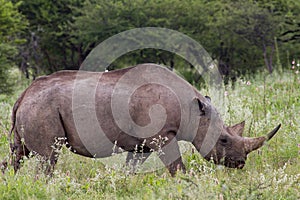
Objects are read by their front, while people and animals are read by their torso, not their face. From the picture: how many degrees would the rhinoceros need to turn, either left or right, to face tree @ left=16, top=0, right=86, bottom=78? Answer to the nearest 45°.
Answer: approximately 90° to its left

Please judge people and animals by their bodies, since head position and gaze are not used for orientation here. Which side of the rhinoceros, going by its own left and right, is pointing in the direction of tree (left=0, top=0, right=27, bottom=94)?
left

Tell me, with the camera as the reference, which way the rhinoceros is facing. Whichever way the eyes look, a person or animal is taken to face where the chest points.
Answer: facing to the right of the viewer
